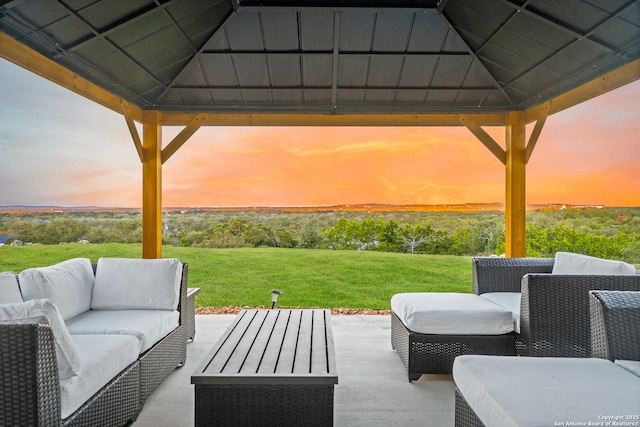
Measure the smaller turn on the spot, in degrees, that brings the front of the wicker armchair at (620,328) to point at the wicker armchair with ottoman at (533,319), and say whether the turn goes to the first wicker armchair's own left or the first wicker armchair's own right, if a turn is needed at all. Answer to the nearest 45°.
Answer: approximately 90° to the first wicker armchair's own right

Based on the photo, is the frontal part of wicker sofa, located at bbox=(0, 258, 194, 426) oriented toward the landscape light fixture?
no

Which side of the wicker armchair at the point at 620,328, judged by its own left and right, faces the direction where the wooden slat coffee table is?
front

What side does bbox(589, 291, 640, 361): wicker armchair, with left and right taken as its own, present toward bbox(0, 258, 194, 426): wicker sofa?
front

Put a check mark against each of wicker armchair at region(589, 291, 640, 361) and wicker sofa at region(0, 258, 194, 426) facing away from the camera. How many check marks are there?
0

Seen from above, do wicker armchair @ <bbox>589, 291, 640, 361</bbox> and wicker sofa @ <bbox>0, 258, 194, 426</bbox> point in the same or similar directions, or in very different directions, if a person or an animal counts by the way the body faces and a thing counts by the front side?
very different directions

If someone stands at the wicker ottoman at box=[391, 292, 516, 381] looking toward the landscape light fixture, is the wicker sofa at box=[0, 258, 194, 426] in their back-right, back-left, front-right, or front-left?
front-left

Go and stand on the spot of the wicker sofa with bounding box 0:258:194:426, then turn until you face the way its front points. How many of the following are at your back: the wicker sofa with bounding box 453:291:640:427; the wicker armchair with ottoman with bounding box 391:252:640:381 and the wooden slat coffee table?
0

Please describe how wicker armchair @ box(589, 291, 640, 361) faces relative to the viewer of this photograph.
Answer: facing the viewer and to the left of the viewer

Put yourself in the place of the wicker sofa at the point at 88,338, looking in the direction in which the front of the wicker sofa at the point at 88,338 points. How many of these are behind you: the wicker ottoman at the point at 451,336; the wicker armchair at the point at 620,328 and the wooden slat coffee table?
0
